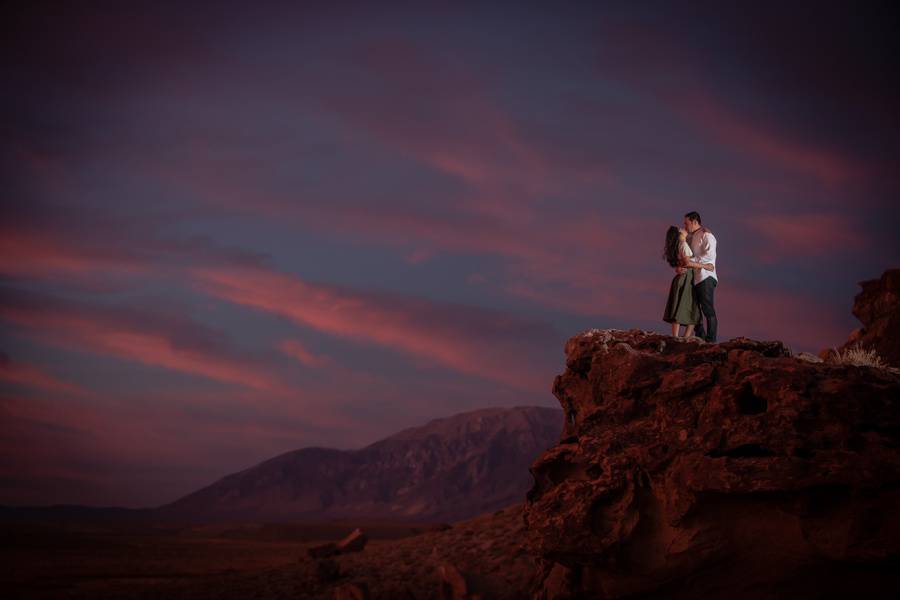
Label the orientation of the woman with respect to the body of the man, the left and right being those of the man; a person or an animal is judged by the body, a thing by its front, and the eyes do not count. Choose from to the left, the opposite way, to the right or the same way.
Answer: the opposite way

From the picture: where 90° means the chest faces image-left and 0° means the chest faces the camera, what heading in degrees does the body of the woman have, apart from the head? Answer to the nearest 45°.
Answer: approximately 270°

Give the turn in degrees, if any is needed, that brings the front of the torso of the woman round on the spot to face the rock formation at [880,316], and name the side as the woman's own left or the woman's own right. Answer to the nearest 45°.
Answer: approximately 45° to the woman's own left

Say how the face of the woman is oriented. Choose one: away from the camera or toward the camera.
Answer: away from the camera

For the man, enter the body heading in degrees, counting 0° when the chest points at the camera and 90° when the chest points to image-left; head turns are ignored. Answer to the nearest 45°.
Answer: approximately 90°

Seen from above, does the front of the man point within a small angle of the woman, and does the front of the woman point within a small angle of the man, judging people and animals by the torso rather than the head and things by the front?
yes
